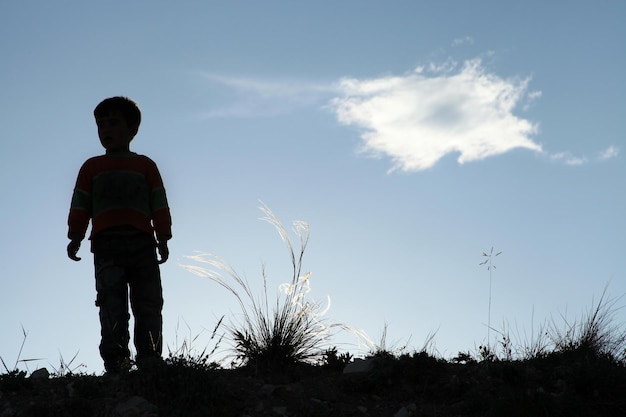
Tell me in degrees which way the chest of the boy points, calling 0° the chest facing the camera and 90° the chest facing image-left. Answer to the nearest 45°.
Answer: approximately 0°

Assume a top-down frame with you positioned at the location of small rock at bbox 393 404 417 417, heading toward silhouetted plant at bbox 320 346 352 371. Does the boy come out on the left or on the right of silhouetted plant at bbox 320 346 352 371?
left

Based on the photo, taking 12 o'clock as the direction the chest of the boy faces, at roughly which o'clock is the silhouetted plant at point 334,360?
The silhouetted plant is roughly at 9 o'clock from the boy.

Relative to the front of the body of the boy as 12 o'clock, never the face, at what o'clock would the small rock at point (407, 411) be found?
The small rock is roughly at 10 o'clock from the boy.

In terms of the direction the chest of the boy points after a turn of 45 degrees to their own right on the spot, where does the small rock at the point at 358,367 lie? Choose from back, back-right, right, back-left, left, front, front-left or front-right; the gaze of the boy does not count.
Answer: back-left
